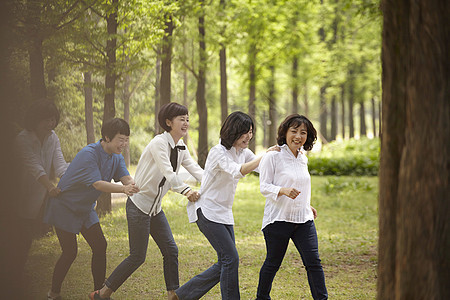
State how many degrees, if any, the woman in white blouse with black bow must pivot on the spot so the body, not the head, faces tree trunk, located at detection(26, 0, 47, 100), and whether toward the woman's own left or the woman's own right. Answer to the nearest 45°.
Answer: approximately 180°

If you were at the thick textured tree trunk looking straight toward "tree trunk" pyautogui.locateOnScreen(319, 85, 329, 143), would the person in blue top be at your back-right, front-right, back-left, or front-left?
front-left

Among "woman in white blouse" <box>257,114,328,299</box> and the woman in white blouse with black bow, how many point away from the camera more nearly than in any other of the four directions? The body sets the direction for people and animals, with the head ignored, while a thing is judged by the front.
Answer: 0

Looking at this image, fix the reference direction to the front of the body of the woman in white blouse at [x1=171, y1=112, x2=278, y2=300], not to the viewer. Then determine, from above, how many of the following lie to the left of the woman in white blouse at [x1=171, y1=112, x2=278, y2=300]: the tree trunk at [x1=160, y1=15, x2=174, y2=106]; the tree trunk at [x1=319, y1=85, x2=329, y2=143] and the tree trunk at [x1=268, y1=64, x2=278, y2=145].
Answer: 3

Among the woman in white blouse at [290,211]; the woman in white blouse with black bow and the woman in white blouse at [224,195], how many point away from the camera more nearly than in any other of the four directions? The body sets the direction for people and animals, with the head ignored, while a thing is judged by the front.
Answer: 0

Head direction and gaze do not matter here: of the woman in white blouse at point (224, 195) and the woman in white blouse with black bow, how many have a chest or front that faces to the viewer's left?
0

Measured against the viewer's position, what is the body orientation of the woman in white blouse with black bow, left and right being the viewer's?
facing the viewer and to the right of the viewer

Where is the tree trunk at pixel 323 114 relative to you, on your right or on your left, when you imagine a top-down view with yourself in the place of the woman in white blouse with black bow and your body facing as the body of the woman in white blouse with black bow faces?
on your left

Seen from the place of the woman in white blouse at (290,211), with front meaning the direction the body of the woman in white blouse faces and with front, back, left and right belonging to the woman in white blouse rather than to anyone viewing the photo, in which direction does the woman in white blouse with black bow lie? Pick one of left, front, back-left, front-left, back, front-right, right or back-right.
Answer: back-right

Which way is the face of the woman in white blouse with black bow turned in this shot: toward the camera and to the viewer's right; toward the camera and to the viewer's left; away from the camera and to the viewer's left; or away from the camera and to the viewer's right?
toward the camera and to the viewer's right

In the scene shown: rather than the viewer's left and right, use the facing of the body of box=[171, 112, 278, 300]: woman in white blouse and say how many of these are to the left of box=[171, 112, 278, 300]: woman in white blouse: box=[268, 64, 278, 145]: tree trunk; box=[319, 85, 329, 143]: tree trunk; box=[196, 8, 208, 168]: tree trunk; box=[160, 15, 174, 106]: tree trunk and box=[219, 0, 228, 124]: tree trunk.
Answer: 5

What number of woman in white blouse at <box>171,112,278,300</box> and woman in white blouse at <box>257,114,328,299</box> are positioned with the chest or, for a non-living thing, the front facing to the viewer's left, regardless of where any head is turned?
0

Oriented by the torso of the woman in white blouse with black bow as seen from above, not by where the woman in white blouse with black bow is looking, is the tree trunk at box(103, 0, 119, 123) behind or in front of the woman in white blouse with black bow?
behind

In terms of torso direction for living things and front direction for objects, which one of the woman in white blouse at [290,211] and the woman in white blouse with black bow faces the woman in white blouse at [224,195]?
the woman in white blouse with black bow

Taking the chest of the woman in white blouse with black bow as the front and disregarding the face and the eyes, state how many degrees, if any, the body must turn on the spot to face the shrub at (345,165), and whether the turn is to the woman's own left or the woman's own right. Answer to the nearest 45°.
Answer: approximately 90° to the woman's own left

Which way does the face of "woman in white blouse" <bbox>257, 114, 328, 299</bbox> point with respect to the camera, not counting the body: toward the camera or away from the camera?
toward the camera

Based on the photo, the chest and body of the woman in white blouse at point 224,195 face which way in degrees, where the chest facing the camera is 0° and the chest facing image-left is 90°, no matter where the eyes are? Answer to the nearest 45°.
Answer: approximately 270°
